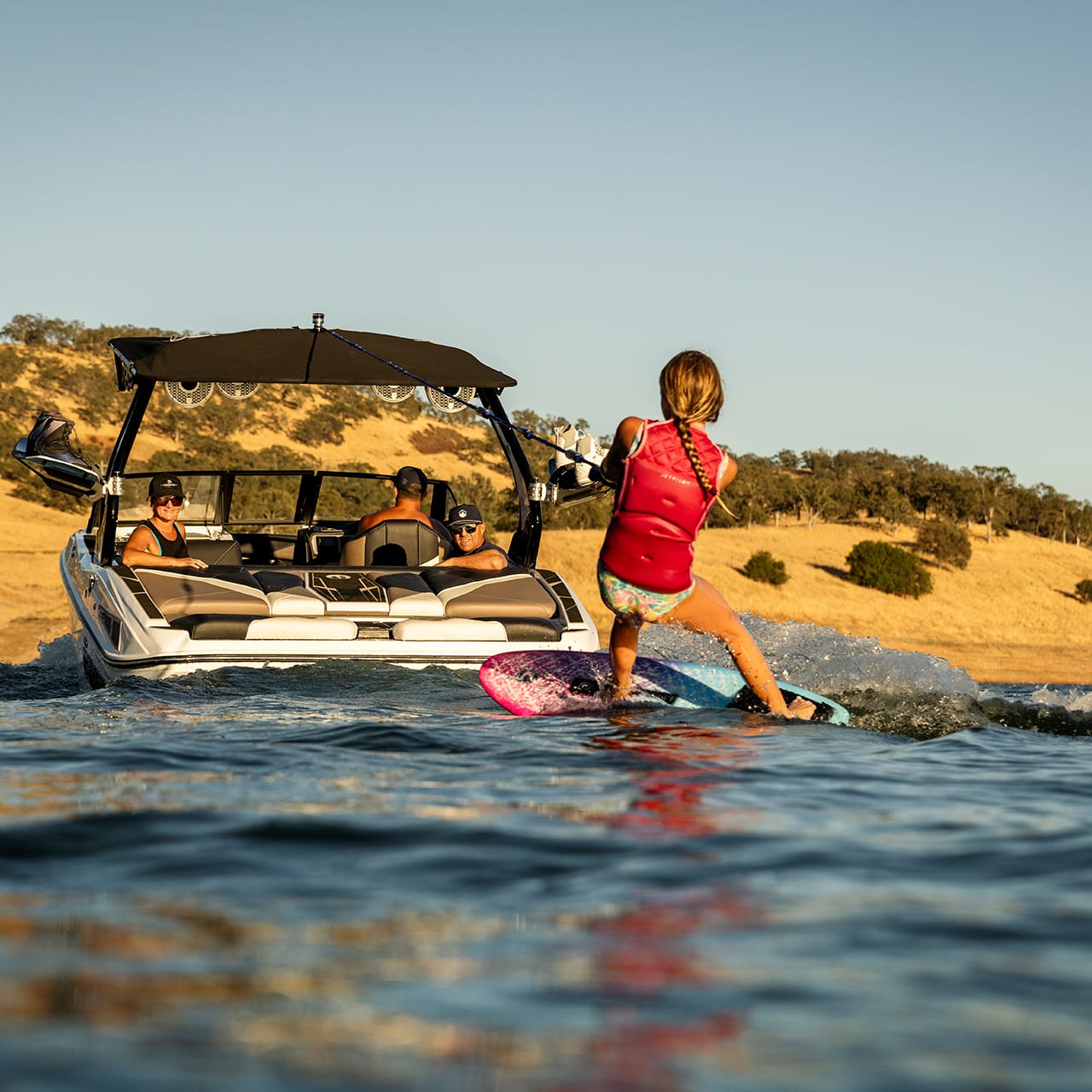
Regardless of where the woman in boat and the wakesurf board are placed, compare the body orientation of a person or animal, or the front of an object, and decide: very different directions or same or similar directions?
very different directions

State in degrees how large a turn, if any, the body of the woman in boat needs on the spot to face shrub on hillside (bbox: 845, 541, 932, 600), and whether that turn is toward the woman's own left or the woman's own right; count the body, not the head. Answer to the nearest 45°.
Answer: approximately 90° to the woman's own left

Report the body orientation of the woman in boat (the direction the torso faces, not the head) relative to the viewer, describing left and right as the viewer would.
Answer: facing the viewer and to the right of the viewer

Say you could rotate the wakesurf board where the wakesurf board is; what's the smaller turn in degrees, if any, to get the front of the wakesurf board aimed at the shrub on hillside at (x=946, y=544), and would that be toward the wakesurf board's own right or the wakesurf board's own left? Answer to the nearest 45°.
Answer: approximately 90° to the wakesurf board's own right

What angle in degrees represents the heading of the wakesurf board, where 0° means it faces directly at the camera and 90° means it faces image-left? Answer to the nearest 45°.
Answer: approximately 90°

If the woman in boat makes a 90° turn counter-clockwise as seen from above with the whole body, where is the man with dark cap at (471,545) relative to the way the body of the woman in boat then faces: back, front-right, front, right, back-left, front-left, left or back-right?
front-right

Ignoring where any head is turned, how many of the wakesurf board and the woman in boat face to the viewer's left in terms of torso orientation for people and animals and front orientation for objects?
1

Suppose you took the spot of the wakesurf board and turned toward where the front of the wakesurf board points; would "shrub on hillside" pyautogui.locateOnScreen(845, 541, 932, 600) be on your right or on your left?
on your right
